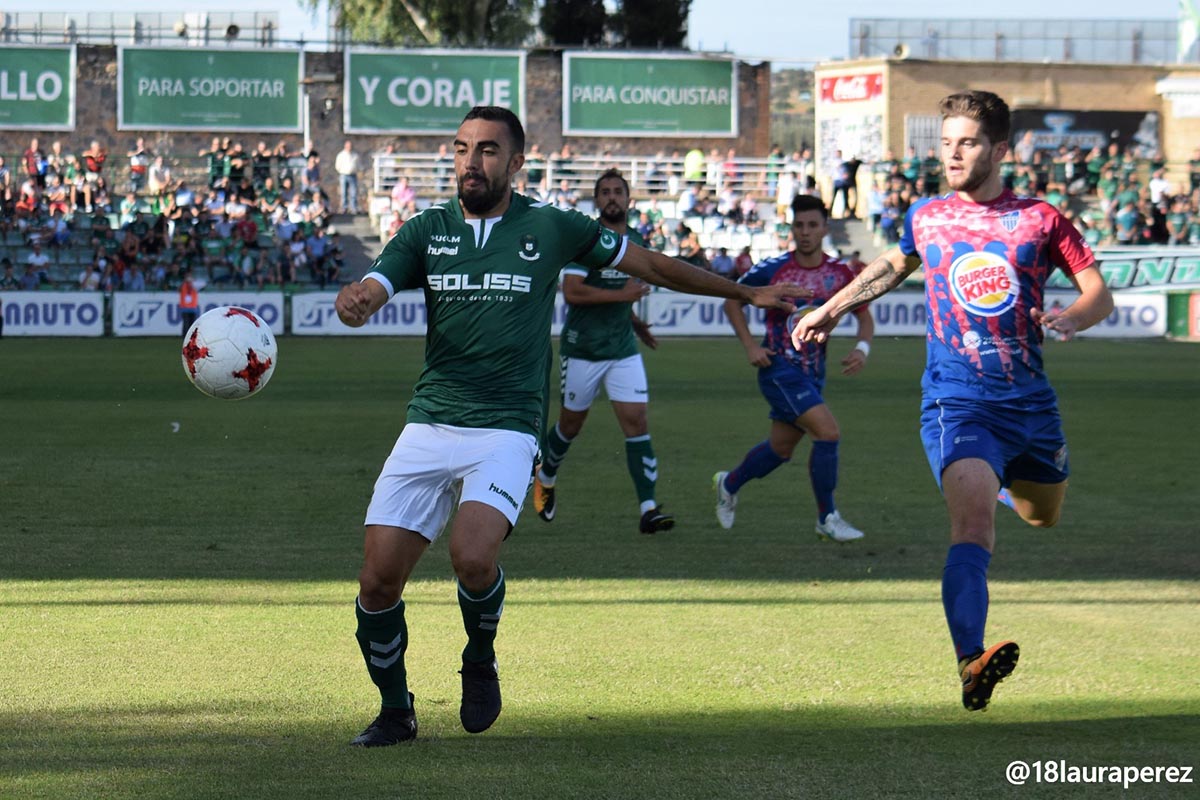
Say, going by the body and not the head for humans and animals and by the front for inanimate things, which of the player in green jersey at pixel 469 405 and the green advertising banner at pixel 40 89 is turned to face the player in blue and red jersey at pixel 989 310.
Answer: the green advertising banner

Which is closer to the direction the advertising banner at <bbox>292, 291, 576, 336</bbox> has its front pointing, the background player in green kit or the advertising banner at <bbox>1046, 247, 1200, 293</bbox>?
the background player in green kit

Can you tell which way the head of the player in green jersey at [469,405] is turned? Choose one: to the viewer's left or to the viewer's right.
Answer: to the viewer's left

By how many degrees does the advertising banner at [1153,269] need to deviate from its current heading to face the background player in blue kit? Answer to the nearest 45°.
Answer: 0° — it already faces them

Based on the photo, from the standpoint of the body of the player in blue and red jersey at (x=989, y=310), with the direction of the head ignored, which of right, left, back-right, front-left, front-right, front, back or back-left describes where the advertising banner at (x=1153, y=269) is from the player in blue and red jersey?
back

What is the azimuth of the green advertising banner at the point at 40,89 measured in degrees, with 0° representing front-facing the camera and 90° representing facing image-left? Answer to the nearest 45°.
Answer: approximately 0°
